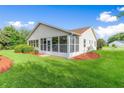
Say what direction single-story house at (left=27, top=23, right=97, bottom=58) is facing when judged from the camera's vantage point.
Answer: facing the viewer and to the left of the viewer

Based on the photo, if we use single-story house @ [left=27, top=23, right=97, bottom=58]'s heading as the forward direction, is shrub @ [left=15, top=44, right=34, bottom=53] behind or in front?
in front

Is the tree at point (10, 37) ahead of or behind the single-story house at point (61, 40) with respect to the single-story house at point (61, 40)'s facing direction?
ahead
